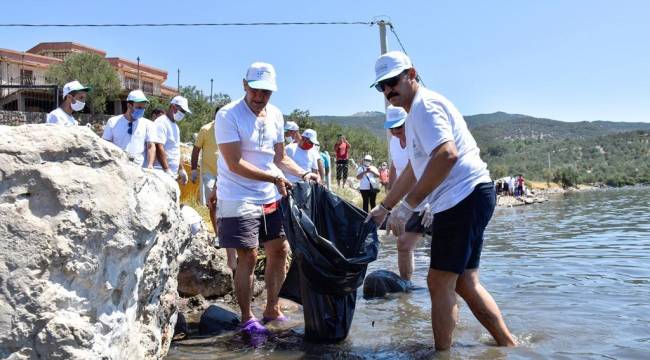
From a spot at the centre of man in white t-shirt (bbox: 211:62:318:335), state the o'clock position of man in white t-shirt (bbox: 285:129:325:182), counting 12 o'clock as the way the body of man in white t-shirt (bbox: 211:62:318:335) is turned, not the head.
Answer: man in white t-shirt (bbox: 285:129:325:182) is roughly at 8 o'clock from man in white t-shirt (bbox: 211:62:318:335).

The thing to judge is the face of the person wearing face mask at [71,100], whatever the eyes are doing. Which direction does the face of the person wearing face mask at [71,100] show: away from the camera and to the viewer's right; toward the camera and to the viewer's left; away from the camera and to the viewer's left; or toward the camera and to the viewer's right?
toward the camera and to the viewer's right

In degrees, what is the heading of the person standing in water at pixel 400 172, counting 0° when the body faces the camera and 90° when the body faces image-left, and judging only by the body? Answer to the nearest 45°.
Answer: approximately 45°

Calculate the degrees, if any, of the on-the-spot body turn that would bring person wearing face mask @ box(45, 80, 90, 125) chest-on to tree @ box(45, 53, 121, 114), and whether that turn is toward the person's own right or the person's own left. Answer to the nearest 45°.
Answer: approximately 135° to the person's own left

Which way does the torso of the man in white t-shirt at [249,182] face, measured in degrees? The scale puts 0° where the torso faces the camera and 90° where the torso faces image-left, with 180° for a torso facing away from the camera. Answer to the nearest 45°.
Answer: approximately 315°

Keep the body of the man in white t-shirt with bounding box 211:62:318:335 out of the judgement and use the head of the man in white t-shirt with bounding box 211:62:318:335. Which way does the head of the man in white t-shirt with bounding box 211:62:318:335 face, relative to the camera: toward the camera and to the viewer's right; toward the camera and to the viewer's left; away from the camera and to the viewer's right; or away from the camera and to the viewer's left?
toward the camera and to the viewer's right

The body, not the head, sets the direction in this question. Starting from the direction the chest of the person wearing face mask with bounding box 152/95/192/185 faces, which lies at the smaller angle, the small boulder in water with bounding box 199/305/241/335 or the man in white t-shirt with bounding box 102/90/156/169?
the small boulder in water

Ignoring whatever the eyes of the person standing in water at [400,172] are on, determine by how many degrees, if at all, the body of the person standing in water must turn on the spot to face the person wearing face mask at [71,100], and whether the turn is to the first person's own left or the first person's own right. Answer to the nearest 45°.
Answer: approximately 45° to the first person's own right

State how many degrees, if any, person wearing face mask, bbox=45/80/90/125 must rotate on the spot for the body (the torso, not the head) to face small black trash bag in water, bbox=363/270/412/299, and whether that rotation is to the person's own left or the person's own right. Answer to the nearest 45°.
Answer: approximately 45° to the person's own left

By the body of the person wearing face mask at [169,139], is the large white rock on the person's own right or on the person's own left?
on the person's own right

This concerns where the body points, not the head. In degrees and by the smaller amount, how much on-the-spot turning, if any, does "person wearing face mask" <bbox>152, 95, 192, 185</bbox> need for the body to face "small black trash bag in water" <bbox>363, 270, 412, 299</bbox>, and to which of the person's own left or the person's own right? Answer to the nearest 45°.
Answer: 0° — they already face it
